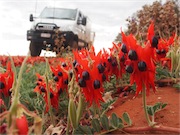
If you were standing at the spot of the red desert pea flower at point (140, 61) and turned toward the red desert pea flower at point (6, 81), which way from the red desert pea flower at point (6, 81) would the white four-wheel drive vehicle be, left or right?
right

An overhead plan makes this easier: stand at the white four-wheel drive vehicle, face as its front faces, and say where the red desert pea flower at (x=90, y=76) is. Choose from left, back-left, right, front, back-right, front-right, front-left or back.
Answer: front-left

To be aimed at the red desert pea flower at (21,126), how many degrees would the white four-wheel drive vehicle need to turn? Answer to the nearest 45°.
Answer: approximately 45° to its left

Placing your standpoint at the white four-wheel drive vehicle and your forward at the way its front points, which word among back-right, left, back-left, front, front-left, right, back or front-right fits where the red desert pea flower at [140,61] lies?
front-left

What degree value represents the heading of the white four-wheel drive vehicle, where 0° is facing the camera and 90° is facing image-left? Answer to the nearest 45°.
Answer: approximately 45°
